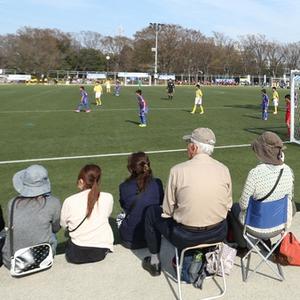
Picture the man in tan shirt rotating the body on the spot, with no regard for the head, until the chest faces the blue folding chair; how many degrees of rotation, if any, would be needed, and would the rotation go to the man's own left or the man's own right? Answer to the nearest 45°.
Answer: approximately 135° to the man's own right

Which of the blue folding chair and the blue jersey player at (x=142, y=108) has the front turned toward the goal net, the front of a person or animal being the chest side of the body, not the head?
the blue folding chair

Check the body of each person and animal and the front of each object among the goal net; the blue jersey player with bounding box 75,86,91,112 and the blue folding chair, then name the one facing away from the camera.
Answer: the blue folding chair

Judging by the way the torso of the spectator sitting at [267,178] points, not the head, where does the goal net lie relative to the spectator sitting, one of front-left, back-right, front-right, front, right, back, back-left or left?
front-right

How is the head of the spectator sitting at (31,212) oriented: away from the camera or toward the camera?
away from the camera

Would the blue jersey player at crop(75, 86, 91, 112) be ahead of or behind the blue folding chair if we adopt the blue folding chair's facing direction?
ahead

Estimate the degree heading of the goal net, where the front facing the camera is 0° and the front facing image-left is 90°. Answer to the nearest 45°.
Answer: approximately 90°

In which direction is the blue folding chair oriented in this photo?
away from the camera

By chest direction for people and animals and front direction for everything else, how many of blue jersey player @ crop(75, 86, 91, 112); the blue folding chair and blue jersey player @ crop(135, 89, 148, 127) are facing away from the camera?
1

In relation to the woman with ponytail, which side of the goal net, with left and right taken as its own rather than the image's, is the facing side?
left

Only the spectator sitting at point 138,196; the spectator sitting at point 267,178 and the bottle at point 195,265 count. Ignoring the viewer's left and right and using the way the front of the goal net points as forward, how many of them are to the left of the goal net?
3

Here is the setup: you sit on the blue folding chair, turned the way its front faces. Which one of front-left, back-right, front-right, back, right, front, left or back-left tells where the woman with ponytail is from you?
left

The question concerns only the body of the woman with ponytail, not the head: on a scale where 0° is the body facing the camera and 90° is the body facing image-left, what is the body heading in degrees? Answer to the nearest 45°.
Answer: approximately 135°
